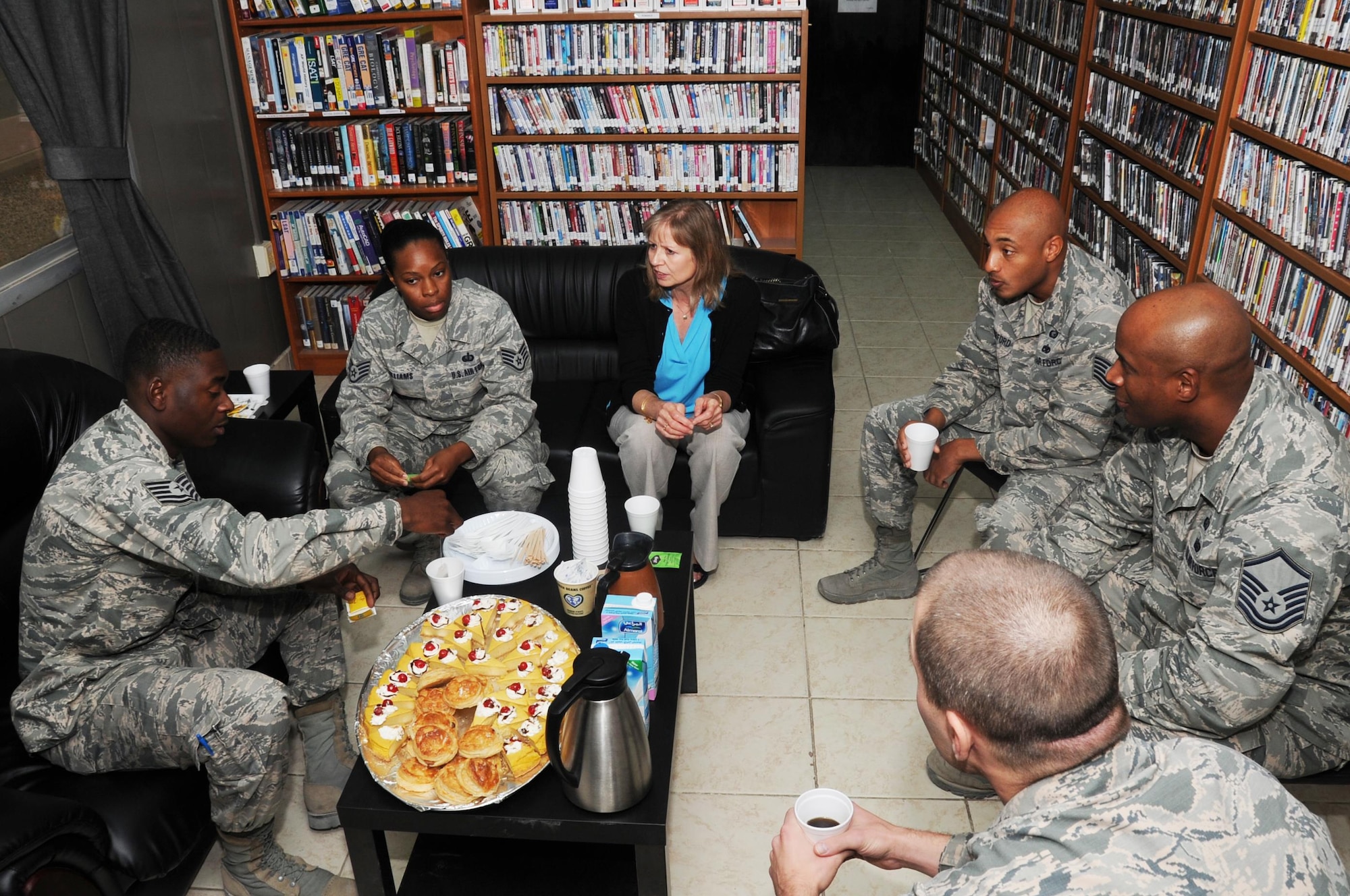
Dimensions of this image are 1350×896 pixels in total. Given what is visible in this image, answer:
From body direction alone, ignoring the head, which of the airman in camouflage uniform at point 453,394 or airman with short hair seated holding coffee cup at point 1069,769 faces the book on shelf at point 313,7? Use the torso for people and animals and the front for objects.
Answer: the airman with short hair seated holding coffee cup

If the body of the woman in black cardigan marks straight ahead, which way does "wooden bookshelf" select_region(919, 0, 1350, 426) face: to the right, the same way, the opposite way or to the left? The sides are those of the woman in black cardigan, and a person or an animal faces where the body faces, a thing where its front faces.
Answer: to the right

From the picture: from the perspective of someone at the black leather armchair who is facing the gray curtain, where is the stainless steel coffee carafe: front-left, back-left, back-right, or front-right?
back-right

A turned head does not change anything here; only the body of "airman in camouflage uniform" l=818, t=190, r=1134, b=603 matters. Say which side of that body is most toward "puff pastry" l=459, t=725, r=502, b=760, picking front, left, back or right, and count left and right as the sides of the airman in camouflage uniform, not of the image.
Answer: front

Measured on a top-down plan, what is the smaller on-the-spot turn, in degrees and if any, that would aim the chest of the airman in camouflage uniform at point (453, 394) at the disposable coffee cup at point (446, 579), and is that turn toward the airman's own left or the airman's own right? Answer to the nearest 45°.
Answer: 0° — they already face it

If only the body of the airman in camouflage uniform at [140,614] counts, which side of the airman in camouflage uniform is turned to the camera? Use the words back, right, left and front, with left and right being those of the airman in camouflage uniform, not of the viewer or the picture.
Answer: right

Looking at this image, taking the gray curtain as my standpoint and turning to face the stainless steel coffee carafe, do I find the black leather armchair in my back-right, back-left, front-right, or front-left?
front-right

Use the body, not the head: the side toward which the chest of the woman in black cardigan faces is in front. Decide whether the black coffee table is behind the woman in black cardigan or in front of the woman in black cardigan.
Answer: in front

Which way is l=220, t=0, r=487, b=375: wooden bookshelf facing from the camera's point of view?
toward the camera

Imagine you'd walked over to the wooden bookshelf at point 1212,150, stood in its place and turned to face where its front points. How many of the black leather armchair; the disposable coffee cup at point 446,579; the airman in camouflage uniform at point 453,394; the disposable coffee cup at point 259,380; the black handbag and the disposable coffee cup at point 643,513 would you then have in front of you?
6

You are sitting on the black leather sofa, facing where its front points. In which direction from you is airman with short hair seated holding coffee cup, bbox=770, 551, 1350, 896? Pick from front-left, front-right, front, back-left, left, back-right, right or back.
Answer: front

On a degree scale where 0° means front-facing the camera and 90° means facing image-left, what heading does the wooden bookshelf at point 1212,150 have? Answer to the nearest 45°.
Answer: approximately 45°

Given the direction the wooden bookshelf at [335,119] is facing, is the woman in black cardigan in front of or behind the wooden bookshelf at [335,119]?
in front

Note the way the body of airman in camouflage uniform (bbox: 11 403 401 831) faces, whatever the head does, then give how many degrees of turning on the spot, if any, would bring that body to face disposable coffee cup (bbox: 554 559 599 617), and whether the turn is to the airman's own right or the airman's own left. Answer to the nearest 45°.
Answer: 0° — they already face it

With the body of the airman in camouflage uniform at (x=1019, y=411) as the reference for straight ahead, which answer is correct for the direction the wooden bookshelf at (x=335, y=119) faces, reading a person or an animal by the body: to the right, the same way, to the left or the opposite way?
to the left

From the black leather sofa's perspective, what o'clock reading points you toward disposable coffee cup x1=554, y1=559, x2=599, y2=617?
The disposable coffee cup is roughly at 12 o'clock from the black leather sofa.

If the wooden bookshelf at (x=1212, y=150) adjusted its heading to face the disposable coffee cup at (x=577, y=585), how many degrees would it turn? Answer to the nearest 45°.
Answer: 0° — it already faces it

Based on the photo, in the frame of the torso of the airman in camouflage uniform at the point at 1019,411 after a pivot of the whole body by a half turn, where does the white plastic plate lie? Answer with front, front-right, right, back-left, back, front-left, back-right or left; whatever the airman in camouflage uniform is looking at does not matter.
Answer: back

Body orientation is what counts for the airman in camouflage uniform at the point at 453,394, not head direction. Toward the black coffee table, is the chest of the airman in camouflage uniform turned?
yes
